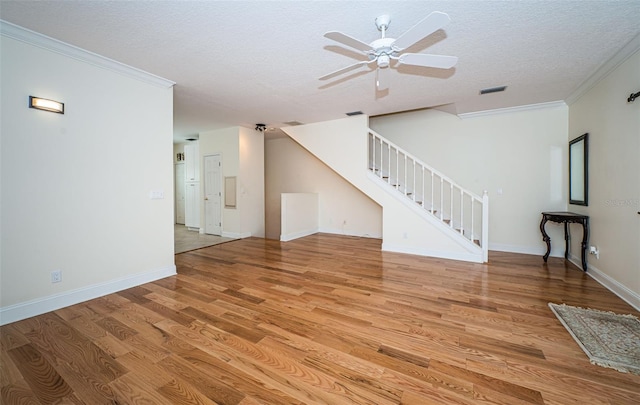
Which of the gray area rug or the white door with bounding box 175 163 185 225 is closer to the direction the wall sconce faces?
the gray area rug

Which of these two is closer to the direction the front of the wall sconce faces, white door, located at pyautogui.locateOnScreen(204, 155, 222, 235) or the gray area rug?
the gray area rug

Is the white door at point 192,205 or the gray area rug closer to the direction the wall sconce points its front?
the gray area rug

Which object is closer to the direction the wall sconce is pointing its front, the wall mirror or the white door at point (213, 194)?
the wall mirror

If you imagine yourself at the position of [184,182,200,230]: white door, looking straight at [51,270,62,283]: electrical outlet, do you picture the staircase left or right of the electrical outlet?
left

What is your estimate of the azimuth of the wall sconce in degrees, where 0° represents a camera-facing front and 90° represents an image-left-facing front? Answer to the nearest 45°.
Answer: approximately 315°

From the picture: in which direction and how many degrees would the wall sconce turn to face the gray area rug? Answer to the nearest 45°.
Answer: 0° — it already faces it

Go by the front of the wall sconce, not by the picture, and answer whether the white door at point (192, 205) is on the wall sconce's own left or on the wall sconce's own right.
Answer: on the wall sconce's own left

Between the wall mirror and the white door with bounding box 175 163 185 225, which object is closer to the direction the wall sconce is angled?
the wall mirror
